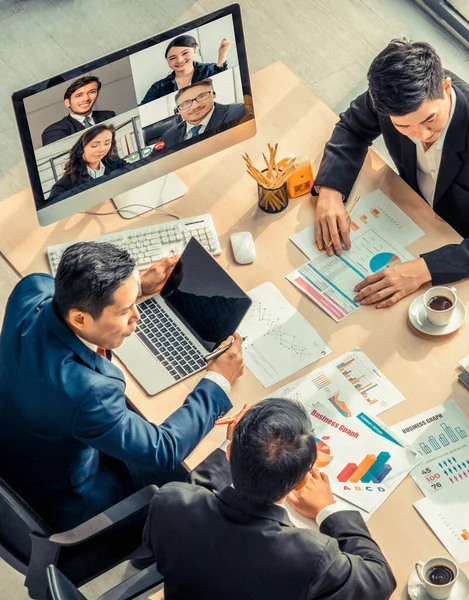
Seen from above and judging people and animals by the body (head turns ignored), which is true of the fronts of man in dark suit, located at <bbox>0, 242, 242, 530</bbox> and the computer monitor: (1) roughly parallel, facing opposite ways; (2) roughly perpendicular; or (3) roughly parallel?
roughly perpendicular

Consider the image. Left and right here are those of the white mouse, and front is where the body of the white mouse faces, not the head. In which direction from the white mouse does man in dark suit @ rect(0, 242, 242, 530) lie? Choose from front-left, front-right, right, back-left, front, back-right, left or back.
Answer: back-left

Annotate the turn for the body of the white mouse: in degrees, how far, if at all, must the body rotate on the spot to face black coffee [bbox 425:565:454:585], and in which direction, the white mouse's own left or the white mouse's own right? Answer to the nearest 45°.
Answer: approximately 180°

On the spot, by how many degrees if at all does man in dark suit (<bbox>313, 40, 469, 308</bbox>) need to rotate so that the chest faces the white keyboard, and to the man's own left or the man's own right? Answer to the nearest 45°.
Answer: approximately 45° to the man's own right

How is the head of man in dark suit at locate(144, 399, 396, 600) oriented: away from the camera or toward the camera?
away from the camera

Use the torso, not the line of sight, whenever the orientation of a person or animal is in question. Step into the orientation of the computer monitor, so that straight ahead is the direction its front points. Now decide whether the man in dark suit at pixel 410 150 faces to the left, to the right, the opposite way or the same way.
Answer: to the right

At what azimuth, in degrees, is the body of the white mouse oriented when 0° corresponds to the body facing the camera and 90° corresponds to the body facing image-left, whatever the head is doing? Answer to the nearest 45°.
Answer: approximately 180°
